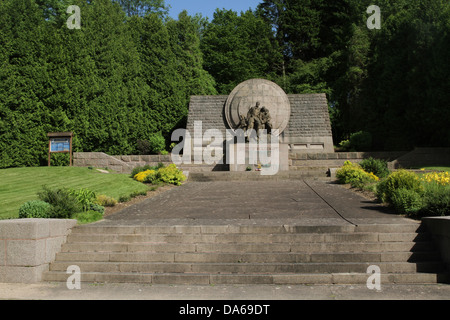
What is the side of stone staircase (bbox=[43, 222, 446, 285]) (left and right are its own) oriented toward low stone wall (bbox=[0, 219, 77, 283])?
right

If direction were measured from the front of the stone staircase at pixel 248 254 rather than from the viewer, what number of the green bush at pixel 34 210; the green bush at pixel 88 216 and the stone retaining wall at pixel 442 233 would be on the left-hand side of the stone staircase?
1

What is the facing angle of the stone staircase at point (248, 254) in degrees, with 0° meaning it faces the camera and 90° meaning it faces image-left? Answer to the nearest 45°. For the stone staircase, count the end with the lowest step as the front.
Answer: approximately 0°

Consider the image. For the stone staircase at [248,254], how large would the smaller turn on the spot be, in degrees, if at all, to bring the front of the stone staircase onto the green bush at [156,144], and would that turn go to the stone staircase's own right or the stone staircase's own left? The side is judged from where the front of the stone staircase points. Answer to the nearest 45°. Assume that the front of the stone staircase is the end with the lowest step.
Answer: approximately 180°

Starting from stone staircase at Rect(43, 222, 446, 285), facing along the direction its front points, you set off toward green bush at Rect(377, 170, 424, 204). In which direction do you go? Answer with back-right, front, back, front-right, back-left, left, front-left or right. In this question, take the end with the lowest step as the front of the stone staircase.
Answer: back-left

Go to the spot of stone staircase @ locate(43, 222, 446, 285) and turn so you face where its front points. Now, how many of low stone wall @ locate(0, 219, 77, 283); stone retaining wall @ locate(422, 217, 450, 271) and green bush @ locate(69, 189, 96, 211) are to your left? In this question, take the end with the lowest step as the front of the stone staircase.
1

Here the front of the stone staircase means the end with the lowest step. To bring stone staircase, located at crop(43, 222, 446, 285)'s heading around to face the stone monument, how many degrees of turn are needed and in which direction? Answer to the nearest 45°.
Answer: approximately 180°

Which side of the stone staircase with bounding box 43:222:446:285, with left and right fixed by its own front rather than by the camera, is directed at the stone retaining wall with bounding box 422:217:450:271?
left

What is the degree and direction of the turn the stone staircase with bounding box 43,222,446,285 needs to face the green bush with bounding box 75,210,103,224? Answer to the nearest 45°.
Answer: approximately 135° to its right

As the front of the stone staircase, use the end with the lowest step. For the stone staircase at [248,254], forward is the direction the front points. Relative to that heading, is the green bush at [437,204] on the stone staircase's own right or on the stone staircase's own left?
on the stone staircase's own left

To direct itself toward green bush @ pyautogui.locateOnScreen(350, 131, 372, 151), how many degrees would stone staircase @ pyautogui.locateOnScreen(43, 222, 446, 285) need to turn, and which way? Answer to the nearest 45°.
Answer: approximately 180°
